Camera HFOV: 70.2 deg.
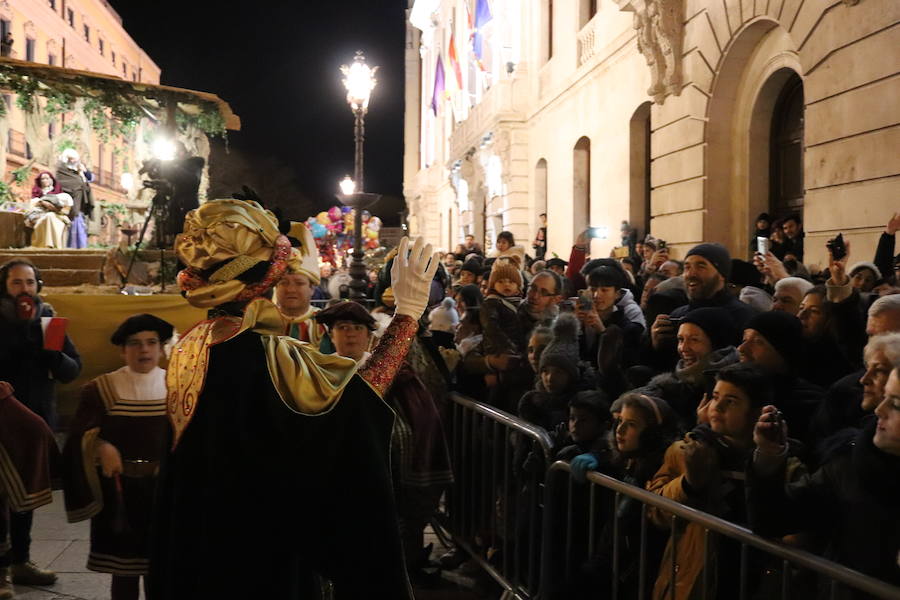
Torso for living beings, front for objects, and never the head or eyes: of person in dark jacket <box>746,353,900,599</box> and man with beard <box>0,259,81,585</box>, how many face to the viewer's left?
1

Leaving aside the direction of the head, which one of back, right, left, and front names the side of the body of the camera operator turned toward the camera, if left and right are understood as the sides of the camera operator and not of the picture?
left

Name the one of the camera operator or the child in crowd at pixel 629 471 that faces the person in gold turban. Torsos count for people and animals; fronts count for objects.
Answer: the child in crowd

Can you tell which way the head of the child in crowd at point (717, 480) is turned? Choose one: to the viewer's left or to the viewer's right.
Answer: to the viewer's left

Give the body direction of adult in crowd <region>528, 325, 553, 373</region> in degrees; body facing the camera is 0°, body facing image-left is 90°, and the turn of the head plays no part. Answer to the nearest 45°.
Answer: approximately 45°

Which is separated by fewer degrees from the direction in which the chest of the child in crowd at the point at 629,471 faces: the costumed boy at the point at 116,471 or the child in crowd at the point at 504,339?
the costumed boy

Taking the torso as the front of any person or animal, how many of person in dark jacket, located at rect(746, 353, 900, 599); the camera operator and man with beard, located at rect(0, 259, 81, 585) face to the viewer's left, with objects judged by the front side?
2

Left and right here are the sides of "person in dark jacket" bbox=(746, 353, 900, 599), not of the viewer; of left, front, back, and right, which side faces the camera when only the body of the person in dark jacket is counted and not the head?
left

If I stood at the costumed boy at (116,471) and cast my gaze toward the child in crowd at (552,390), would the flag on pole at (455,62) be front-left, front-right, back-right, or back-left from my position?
front-left

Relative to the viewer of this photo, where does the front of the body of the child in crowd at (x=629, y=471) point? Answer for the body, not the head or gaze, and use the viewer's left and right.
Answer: facing the viewer and to the left of the viewer
